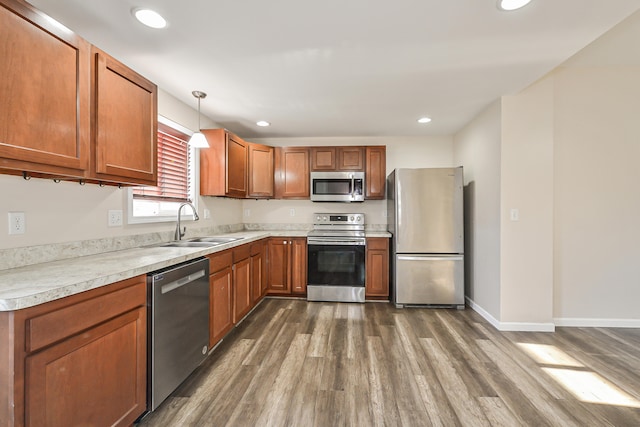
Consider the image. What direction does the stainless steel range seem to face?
toward the camera

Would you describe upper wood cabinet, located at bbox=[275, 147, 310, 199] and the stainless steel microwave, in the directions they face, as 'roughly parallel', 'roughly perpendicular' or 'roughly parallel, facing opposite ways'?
roughly parallel

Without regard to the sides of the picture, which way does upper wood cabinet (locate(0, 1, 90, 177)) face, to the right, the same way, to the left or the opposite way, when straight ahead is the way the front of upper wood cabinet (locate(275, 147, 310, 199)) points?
to the left

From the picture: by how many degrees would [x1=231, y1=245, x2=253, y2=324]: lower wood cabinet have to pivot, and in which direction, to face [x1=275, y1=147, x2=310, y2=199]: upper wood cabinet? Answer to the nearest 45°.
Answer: approximately 45° to its left

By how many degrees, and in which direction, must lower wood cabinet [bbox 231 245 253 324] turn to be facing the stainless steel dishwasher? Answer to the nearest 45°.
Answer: approximately 90° to its right

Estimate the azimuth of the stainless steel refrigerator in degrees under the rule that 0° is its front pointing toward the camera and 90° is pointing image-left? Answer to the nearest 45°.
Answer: approximately 0°

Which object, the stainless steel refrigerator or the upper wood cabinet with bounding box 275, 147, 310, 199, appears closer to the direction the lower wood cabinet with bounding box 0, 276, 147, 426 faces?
the stainless steel refrigerator

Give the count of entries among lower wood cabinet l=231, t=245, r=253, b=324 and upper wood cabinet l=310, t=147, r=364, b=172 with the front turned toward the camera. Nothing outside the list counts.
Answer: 1

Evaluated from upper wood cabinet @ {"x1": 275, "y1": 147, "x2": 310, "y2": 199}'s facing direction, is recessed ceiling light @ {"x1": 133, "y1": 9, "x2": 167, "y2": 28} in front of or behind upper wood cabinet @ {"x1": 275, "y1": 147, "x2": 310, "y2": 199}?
in front

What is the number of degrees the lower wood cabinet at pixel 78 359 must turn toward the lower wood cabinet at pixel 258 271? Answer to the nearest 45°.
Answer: approximately 90° to its left

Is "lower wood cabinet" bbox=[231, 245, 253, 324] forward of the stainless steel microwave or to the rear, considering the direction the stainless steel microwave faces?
forward

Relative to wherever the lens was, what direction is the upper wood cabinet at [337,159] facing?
facing the viewer

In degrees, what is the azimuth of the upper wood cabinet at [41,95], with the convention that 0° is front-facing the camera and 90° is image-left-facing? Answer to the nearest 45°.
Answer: approximately 315°
